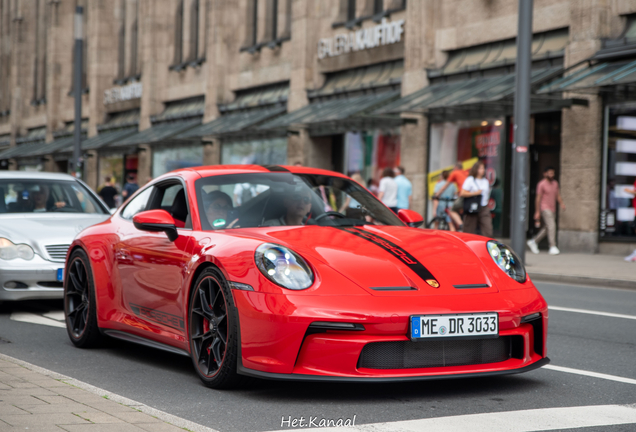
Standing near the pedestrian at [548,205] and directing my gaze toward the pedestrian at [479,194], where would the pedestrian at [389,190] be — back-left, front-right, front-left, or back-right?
front-right

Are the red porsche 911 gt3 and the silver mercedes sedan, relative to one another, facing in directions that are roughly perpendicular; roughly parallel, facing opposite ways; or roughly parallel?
roughly parallel

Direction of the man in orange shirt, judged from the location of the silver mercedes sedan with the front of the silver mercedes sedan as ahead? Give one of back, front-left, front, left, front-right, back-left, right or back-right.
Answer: left

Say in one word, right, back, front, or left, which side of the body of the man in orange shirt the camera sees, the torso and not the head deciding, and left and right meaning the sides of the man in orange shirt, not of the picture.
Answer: left

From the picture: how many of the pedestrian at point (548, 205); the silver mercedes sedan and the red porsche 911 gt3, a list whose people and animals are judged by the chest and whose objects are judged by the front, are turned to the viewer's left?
0

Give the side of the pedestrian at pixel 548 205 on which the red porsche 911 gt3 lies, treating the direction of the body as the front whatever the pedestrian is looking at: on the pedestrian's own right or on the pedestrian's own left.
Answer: on the pedestrian's own right

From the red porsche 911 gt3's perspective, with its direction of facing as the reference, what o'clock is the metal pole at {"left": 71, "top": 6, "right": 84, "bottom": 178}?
The metal pole is roughly at 7 o'clock from the red porsche 911 gt3.

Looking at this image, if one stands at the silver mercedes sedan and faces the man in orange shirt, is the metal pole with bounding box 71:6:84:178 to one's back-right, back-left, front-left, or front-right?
front-left

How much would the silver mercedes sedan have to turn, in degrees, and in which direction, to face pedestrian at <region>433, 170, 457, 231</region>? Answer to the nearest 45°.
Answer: approximately 90° to its left

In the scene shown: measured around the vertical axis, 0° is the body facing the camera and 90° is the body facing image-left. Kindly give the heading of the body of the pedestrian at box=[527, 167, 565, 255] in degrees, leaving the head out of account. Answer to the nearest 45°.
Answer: approximately 315°

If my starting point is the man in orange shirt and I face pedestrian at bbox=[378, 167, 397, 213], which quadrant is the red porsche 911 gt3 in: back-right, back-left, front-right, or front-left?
front-left

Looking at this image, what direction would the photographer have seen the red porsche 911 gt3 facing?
facing the viewer and to the right of the viewer

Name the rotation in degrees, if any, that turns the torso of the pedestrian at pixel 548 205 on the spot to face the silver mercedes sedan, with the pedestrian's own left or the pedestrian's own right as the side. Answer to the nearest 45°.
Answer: approximately 90° to the pedestrian's own right

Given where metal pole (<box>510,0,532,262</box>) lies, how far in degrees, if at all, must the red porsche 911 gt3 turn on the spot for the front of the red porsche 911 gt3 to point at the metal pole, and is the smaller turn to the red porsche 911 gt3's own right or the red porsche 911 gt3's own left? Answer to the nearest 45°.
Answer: approximately 135° to the red porsche 911 gt3's own left
